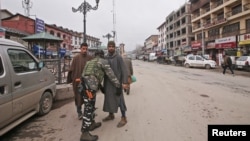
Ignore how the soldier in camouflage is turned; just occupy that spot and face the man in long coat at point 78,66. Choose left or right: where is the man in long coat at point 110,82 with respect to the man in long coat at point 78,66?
right

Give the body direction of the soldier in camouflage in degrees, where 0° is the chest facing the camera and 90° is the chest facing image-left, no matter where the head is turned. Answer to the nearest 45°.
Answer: approximately 225°

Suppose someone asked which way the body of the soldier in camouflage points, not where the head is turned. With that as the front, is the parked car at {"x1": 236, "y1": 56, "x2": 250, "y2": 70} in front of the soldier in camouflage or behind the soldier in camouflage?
in front

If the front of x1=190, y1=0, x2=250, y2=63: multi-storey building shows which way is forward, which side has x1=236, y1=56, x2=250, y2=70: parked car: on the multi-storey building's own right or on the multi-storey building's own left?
on the multi-storey building's own left

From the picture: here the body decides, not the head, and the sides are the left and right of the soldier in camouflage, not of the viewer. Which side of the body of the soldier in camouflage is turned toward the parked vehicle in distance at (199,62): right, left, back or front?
front

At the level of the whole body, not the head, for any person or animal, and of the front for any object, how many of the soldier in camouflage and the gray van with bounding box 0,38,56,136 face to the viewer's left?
0

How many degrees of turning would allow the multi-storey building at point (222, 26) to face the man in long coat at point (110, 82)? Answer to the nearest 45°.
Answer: approximately 45° to its left

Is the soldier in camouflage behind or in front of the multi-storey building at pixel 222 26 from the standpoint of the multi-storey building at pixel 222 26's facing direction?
in front

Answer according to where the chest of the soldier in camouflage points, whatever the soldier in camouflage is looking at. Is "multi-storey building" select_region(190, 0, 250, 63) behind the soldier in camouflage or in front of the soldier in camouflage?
in front

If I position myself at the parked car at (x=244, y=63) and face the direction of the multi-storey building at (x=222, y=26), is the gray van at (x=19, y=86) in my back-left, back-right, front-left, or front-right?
back-left

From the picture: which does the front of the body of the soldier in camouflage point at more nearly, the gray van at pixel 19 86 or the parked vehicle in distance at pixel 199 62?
the parked vehicle in distance
